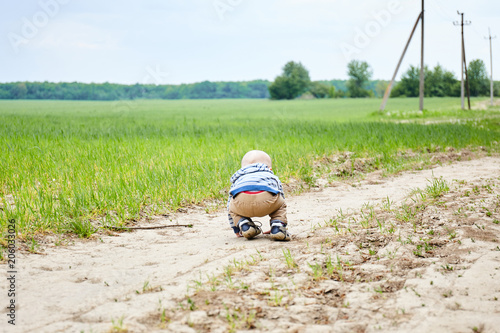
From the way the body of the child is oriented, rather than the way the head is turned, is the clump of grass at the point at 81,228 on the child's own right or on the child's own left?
on the child's own left

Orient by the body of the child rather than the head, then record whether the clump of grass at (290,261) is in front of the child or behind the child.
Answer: behind

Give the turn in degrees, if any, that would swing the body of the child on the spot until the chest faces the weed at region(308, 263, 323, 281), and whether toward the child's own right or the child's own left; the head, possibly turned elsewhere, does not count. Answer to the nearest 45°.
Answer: approximately 180°

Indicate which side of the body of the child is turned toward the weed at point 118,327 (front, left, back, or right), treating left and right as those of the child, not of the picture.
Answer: back

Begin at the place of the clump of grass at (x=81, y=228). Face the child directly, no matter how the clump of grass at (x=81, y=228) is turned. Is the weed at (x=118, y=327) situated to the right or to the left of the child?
right

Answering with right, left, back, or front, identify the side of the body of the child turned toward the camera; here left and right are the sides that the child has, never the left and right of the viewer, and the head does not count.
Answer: back

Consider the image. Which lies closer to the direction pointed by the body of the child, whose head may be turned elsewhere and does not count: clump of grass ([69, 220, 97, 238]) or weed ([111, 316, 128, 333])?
the clump of grass
